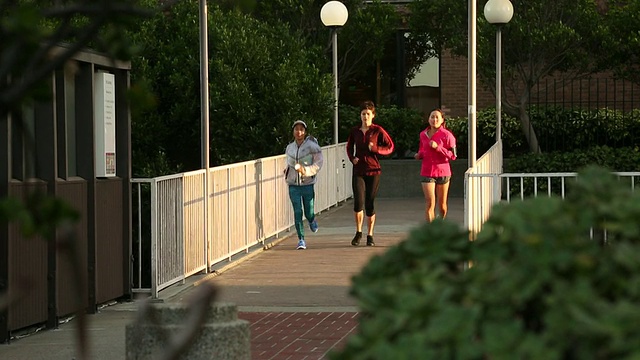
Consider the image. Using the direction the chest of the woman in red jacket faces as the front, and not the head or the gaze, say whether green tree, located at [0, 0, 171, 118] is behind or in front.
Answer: in front

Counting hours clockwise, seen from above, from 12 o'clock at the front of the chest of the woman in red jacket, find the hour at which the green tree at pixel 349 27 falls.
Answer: The green tree is roughly at 6 o'clock from the woman in red jacket.

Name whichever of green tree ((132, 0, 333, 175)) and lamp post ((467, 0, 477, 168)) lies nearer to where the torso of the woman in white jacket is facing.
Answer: the lamp post

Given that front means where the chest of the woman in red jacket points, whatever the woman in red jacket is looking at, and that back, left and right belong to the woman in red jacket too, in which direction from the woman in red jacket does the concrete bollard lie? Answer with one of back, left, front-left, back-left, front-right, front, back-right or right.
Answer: front

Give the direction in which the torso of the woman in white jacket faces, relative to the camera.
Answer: toward the camera

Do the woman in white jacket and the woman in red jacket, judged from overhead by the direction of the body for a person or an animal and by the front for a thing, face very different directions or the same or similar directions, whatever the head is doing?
same or similar directions

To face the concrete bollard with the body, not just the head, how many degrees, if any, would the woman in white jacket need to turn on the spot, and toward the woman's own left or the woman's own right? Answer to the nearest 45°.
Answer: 0° — they already face it

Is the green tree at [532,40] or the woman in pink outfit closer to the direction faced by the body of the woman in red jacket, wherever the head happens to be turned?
the woman in pink outfit

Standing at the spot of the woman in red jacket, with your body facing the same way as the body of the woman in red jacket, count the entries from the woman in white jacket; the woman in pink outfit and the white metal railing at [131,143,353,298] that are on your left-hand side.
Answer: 1

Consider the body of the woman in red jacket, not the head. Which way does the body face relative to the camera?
toward the camera

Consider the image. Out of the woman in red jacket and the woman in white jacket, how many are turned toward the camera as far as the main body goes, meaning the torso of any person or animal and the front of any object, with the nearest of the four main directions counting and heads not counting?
2
